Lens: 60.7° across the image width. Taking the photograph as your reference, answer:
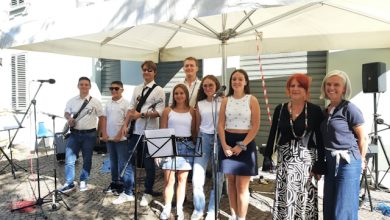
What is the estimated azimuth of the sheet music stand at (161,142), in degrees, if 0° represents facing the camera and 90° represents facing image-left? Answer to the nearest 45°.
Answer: approximately 180°

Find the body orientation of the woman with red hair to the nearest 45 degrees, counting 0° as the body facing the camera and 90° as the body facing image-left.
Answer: approximately 0°

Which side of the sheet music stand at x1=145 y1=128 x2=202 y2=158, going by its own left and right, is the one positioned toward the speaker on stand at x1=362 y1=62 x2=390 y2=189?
right

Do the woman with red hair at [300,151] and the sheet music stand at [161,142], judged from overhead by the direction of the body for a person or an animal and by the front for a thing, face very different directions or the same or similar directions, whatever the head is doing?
very different directions

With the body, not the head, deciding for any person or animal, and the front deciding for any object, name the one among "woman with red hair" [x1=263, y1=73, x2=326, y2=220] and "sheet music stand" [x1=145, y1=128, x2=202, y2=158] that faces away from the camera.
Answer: the sheet music stand

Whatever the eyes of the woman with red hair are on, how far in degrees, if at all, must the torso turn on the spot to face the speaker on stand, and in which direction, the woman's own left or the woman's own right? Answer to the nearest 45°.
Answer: approximately 135° to the woman's own left

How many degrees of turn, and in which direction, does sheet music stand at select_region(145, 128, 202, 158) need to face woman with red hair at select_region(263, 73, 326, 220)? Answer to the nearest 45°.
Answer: approximately 90° to its right

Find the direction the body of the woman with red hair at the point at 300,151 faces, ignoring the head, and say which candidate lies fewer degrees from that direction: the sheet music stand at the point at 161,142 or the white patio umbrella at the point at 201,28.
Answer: the sheet music stand
